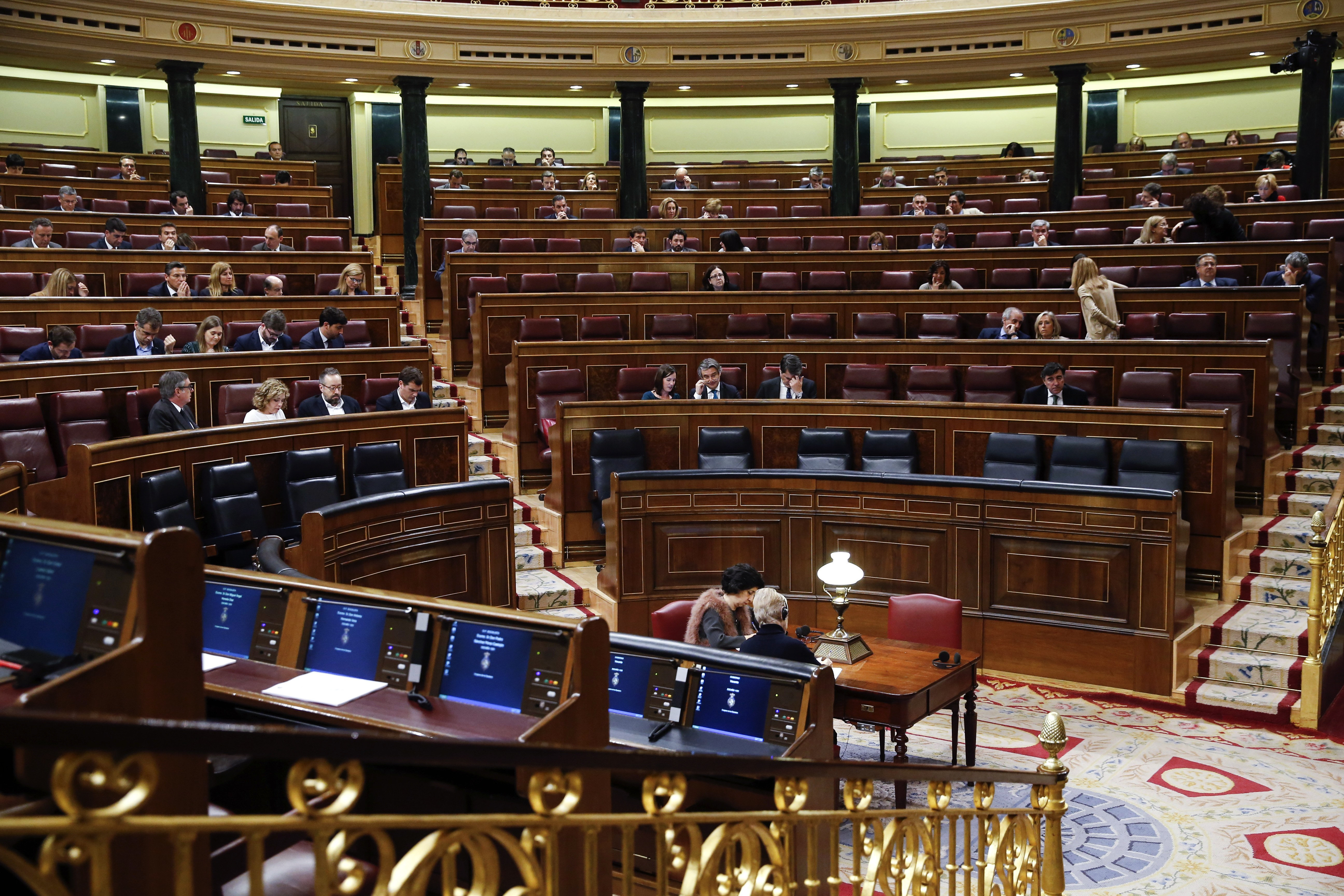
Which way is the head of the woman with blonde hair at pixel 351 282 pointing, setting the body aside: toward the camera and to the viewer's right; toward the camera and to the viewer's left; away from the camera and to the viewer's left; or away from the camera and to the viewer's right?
toward the camera and to the viewer's right

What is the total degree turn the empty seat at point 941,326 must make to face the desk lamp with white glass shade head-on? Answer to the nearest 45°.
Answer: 0° — it already faces it

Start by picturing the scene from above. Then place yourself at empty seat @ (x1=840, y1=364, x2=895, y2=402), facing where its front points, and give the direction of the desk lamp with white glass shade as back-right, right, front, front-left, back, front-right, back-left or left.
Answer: front

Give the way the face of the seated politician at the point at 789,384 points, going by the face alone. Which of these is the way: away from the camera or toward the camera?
toward the camera

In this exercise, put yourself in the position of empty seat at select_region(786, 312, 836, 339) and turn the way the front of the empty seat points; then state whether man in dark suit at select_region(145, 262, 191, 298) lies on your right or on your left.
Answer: on your right

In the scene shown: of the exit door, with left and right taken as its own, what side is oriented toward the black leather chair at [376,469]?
front

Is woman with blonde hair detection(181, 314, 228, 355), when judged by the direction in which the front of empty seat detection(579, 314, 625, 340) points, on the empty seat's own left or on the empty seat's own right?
on the empty seat's own right

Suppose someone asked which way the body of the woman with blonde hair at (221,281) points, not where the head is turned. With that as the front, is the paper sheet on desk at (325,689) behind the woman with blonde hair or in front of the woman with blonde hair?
in front

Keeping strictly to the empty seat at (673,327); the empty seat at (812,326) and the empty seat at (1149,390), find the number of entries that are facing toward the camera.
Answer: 3

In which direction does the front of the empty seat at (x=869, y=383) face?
toward the camera

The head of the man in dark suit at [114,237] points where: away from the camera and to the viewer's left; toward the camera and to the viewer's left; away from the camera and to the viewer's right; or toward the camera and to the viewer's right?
toward the camera and to the viewer's right

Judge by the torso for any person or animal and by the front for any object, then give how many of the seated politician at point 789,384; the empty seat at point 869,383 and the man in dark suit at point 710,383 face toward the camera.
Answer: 3

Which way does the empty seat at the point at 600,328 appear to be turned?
toward the camera

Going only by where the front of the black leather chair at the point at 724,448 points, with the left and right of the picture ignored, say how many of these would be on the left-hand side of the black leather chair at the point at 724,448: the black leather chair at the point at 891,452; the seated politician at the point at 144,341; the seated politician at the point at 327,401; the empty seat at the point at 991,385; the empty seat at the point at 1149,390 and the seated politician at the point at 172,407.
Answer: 3

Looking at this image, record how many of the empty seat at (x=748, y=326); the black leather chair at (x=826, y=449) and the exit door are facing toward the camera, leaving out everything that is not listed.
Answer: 3

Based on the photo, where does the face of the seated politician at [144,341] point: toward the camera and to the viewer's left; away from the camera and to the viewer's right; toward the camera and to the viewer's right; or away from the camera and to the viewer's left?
toward the camera and to the viewer's right

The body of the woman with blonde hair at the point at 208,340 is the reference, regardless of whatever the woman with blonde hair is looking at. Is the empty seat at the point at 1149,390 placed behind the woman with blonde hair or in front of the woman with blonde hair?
in front

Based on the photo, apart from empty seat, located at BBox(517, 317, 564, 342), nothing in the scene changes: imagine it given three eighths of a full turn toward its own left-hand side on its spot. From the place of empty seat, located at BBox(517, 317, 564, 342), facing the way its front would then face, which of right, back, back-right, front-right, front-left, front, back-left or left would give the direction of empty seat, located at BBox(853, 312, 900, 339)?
front-right

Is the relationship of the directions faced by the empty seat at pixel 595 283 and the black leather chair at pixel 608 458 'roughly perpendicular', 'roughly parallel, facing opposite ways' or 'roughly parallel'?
roughly parallel

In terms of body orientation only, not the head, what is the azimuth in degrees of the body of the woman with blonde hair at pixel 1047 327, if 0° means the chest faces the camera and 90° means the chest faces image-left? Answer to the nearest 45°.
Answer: approximately 45°

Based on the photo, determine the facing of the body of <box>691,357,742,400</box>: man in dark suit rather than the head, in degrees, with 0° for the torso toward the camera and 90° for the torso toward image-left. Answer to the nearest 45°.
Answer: approximately 0°

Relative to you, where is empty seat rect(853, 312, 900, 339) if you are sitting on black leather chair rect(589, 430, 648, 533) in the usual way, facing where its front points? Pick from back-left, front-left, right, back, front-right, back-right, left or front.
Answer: back-left
